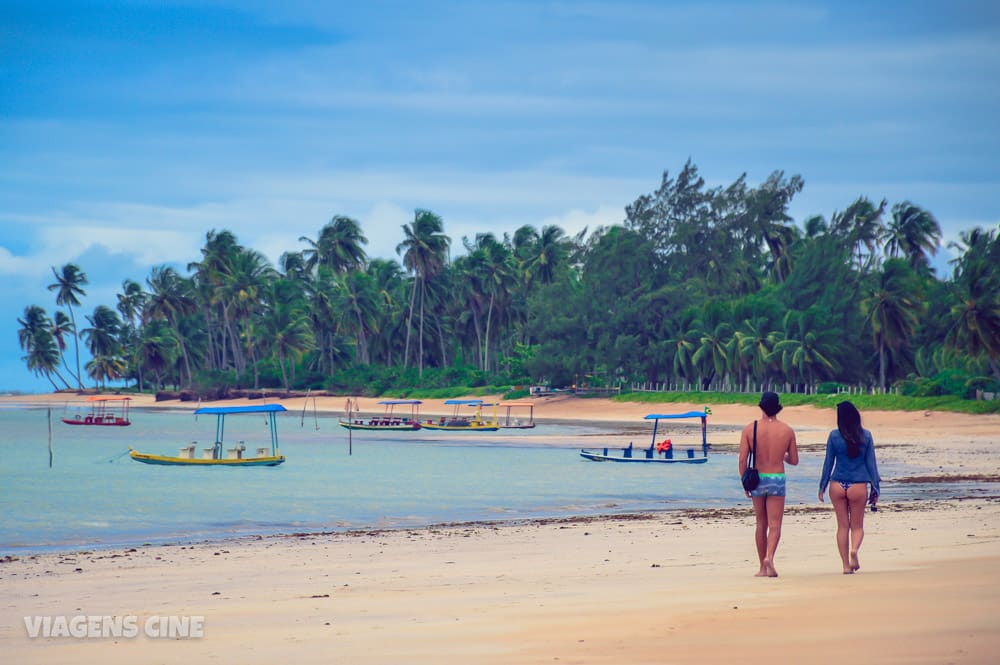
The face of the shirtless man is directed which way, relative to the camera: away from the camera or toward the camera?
away from the camera

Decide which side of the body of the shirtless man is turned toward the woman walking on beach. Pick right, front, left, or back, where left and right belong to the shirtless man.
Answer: right

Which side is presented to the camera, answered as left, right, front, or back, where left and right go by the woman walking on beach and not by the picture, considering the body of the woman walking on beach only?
back

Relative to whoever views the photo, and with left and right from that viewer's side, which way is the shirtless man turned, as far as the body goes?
facing away from the viewer

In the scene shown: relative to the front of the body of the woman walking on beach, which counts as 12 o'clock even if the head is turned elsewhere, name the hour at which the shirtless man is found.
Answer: The shirtless man is roughly at 8 o'clock from the woman walking on beach.

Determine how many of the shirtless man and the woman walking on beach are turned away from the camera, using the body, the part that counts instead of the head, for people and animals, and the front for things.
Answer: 2

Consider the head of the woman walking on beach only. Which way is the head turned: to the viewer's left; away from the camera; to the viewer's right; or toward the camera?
away from the camera
